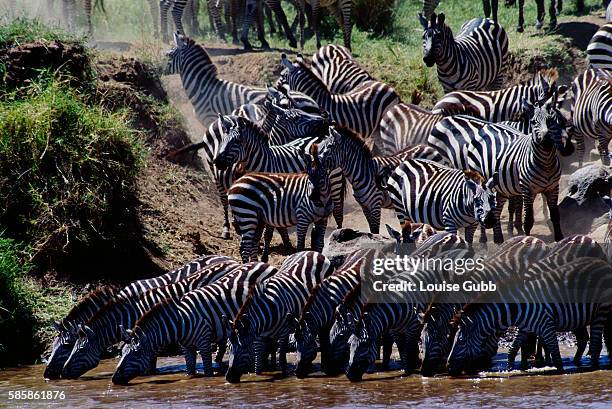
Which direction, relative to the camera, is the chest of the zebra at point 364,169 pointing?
to the viewer's left

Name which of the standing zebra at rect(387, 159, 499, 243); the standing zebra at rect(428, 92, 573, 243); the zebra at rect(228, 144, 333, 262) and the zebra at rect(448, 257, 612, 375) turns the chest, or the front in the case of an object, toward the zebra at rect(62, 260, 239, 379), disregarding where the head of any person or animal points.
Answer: the zebra at rect(448, 257, 612, 375)

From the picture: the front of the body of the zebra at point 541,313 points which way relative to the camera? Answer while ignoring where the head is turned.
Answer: to the viewer's left

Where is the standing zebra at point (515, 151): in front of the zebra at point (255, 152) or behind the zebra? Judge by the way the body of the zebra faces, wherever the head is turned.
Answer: behind

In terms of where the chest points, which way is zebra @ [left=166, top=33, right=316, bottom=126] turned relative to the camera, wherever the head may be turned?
to the viewer's left

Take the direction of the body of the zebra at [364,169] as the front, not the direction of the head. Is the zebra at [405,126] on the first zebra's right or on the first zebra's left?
on the first zebra's right

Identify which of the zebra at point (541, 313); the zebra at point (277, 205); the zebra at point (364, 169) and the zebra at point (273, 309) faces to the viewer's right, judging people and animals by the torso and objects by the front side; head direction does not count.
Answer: the zebra at point (277, 205)

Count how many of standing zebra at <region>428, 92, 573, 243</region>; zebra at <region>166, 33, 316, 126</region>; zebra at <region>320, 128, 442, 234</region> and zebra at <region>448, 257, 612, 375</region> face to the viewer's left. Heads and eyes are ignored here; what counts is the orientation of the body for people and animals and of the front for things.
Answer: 3

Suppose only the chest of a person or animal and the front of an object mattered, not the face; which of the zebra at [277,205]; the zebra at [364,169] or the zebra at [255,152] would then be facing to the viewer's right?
the zebra at [277,205]

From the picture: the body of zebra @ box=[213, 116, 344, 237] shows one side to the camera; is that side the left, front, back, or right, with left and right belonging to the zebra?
left

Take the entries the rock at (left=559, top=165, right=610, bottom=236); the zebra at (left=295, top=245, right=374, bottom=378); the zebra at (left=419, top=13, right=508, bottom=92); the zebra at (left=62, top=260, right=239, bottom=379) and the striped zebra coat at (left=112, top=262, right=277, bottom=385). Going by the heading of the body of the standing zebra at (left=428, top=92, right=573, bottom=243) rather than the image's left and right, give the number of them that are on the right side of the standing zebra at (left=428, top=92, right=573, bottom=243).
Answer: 3

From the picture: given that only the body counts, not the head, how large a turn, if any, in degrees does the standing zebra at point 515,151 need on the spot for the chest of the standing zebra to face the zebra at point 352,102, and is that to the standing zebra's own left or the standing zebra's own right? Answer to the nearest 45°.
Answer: approximately 180°

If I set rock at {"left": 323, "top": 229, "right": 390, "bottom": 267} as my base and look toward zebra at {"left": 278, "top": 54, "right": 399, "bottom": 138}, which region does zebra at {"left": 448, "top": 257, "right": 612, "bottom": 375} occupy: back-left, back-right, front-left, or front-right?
back-right
